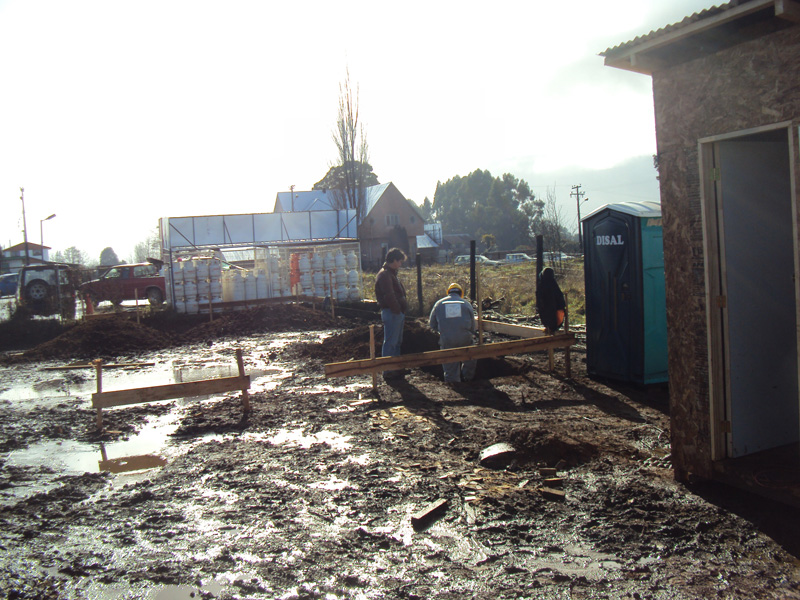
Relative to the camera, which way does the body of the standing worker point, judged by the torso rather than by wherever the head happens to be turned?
away from the camera

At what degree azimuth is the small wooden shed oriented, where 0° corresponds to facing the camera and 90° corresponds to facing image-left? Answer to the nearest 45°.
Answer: approximately 45°

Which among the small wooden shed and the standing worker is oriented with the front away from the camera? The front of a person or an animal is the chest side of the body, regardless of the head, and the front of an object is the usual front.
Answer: the standing worker

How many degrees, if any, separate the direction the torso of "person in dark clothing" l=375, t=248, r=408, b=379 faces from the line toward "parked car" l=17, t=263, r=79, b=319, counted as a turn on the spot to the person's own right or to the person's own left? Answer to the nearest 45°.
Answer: approximately 135° to the person's own left

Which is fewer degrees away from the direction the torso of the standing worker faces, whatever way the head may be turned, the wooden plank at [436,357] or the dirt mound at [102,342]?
the dirt mound

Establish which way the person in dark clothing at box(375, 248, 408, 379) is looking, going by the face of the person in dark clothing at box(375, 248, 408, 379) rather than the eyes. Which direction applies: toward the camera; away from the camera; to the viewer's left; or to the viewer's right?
to the viewer's right

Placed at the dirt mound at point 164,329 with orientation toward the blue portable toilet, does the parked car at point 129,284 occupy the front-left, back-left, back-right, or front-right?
back-left

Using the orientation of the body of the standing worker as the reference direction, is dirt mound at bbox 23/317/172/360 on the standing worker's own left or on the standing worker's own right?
on the standing worker's own left

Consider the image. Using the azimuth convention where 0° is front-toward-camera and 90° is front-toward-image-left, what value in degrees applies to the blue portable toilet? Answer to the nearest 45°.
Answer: approximately 45°
